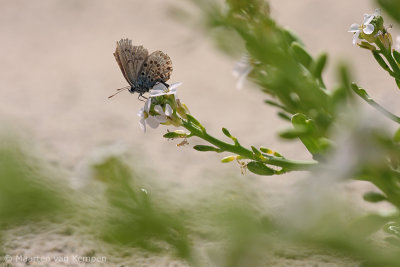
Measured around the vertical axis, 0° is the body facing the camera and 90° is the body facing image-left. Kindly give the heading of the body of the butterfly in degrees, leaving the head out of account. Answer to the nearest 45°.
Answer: approximately 90°
